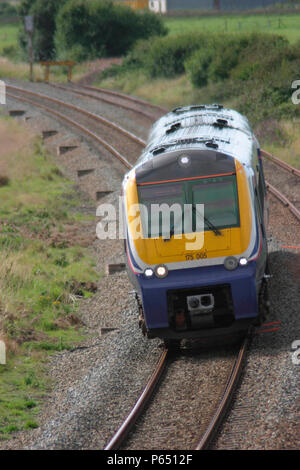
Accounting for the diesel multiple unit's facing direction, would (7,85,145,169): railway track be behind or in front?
behind

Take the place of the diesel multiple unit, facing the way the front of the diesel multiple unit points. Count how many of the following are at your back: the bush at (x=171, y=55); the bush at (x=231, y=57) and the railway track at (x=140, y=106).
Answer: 3

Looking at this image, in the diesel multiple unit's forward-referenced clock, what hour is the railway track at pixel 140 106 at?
The railway track is roughly at 6 o'clock from the diesel multiple unit.

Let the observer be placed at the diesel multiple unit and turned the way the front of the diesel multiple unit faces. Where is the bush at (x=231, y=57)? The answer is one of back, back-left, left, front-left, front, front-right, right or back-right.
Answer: back

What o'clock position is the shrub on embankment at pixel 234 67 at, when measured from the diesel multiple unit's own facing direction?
The shrub on embankment is roughly at 6 o'clock from the diesel multiple unit.

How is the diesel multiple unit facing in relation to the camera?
toward the camera

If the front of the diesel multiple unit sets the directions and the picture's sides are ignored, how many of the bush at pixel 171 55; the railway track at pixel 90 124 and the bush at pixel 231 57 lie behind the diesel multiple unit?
3

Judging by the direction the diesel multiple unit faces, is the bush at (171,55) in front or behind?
behind
